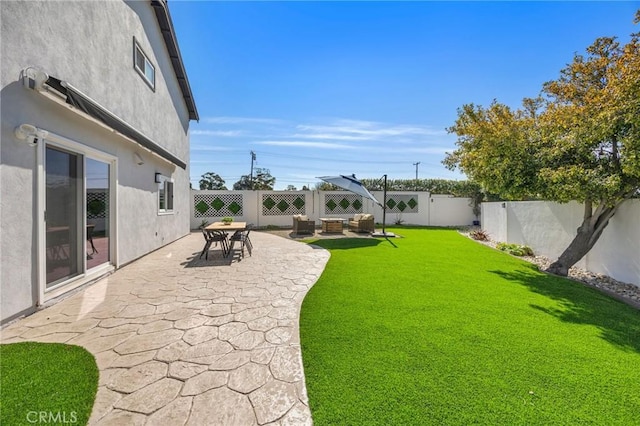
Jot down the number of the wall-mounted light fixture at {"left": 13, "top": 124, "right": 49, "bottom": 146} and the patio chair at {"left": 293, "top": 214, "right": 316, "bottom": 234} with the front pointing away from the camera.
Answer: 0

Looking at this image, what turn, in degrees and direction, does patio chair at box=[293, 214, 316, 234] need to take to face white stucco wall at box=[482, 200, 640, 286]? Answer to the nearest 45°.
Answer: approximately 45° to its right

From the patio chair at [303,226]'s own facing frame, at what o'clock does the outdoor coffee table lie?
The outdoor coffee table is roughly at 11 o'clock from the patio chair.

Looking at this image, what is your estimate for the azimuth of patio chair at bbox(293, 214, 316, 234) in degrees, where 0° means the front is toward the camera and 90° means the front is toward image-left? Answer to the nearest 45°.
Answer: approximately 270°

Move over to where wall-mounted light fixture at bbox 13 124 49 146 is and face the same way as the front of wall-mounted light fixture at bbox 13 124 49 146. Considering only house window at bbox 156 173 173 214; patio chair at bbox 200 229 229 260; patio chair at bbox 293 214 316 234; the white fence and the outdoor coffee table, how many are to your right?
0

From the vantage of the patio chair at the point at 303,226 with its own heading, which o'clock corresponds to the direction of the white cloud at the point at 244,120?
The white cloud is roughly at 8 o'clock from the patio chair.

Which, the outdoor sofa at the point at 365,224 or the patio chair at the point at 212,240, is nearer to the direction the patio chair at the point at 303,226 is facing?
the outdoor sofa

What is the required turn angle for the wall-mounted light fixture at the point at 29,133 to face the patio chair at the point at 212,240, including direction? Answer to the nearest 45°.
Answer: approximately 90° to its left

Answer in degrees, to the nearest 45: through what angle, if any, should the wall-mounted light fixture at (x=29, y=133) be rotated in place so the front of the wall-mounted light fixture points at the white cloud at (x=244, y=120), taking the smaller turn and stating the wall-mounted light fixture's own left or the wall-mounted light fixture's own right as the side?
approximately 90° to the wall-mounted light fixture's own left

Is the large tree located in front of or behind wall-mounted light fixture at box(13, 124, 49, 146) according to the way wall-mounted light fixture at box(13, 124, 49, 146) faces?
in front

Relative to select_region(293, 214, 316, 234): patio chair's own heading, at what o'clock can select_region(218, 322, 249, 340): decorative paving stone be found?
The decorative paving stone is roughly at 3 o'clock from the patio chair.

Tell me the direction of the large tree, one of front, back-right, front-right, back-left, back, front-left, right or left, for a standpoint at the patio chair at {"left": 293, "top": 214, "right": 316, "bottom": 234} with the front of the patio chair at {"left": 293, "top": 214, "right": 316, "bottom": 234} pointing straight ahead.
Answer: front-right

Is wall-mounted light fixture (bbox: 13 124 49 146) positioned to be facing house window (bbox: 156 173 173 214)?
no

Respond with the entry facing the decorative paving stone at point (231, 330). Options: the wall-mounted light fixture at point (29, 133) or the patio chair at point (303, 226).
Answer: the wall-mounted light fixture

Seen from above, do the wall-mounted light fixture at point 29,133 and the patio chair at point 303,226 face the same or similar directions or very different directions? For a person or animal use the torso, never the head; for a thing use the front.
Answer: same or similar directions

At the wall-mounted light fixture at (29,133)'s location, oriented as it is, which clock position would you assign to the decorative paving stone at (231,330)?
The decorative paving stone is roughly at 12 o'clock from the wall-mounted light fixture.

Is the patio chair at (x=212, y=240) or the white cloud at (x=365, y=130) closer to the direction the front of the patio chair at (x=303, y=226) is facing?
the white cloud

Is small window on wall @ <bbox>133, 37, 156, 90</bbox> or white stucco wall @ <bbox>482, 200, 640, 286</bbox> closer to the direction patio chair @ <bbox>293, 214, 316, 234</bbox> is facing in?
the white stucco wall
